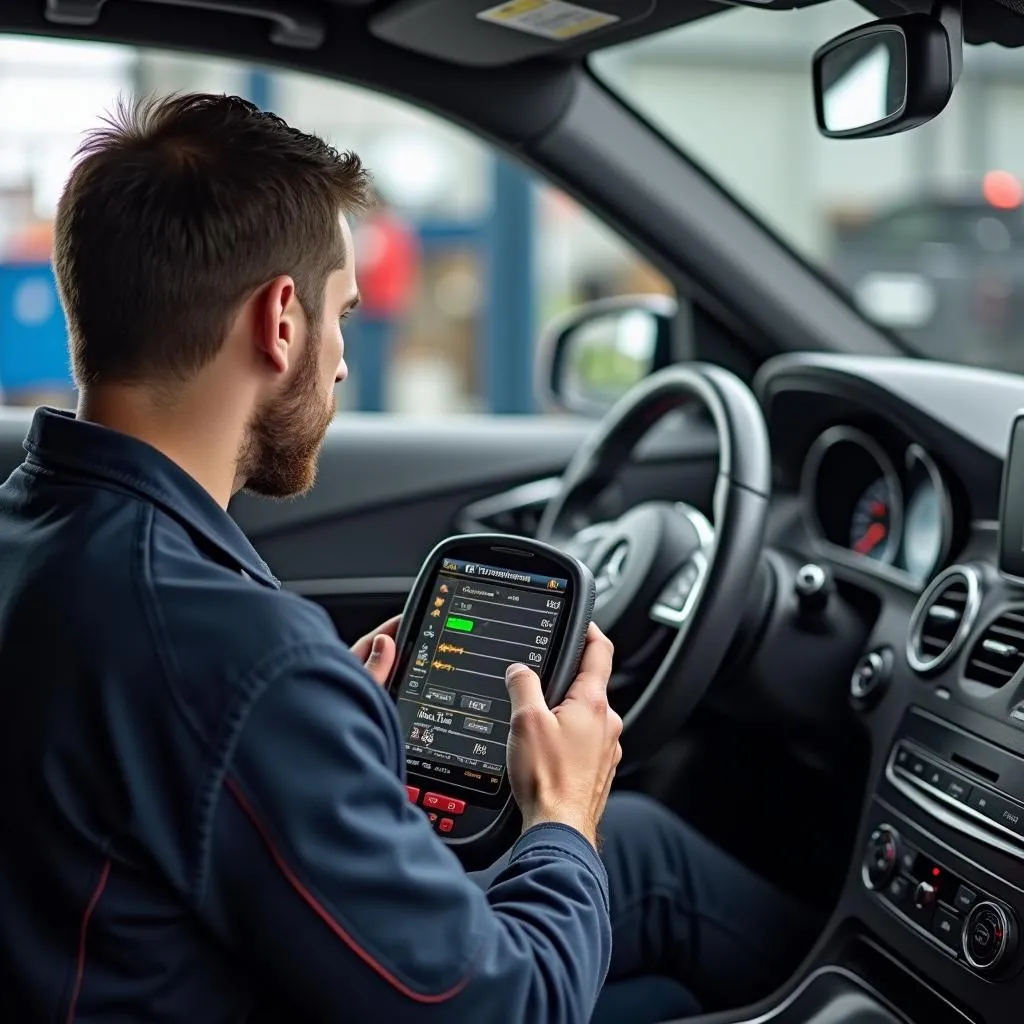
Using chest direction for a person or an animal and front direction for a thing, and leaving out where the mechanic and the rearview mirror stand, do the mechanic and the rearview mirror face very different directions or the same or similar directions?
very different directions

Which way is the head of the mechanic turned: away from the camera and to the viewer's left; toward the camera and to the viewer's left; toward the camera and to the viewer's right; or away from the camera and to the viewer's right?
away from the camera and to the viewer's right

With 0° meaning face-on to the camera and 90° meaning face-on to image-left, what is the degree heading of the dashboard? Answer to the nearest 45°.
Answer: approximately 45°

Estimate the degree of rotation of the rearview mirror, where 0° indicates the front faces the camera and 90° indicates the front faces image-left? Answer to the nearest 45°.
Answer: approximately 45°

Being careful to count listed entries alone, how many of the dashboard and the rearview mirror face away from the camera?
0

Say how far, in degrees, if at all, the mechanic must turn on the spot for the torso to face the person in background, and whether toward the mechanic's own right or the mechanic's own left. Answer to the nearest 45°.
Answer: approximately 45° to the mechanic's own left

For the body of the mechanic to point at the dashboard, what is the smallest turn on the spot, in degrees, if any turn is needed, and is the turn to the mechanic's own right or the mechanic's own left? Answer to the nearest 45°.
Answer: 0° — they already face it

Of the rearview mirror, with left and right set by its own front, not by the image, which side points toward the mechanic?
front

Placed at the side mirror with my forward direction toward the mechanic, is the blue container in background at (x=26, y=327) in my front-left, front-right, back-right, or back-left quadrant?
back-right

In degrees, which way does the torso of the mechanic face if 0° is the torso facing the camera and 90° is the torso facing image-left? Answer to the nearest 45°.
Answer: approximately 225°

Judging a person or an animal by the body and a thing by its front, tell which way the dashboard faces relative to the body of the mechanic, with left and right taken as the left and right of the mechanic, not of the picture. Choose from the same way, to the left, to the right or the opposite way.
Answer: the opposite way

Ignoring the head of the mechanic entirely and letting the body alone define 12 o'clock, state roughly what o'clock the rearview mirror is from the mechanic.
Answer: The rearview mirror is roughly at 12 o'clock from the mechanic.

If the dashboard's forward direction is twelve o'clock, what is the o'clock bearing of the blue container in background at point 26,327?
The blue container in background is roughly at 3 o'clock from the dashboard.
